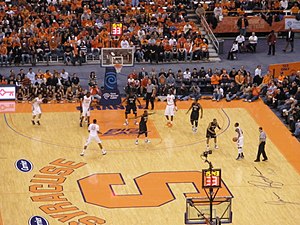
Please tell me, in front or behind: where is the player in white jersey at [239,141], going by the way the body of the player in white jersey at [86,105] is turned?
in front

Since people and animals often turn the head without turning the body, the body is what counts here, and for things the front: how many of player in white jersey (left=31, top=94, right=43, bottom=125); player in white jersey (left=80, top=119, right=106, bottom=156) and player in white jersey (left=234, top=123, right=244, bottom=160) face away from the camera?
1

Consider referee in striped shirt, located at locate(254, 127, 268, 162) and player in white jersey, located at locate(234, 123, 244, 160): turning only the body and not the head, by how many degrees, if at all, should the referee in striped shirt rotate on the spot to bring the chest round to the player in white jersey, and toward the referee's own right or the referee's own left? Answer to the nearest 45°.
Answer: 0° — they already face them

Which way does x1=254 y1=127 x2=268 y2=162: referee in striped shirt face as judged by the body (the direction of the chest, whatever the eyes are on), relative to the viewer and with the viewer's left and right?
facing to the left of the viewer

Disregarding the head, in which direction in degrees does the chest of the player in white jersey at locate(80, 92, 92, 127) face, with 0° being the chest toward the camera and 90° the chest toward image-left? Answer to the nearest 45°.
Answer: approximately 315°

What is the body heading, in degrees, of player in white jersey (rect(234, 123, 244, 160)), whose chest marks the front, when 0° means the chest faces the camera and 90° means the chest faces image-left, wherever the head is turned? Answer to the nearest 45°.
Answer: approximately 90°

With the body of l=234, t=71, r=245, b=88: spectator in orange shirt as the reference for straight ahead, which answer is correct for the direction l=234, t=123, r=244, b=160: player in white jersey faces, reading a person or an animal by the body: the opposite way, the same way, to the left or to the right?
to the right

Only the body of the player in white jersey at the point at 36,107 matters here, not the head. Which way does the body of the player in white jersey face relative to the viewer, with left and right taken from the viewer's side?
facing the viewer and to the right of the viewer

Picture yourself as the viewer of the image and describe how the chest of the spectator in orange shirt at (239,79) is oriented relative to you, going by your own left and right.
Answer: facing the viewer

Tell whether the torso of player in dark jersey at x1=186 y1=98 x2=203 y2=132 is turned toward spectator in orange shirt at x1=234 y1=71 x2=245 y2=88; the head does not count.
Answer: no

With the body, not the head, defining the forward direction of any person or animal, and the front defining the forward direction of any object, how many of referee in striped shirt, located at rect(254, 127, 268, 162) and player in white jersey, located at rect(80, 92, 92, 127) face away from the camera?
0

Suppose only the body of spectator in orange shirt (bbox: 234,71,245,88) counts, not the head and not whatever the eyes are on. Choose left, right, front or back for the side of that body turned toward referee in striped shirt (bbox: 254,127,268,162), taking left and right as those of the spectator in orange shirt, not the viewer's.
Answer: front

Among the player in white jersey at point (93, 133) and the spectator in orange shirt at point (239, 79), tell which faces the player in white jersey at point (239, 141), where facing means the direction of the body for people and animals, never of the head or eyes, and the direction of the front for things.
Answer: the spectator in orange shirt

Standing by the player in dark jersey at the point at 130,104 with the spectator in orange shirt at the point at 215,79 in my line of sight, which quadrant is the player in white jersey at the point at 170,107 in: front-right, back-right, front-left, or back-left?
front-right
